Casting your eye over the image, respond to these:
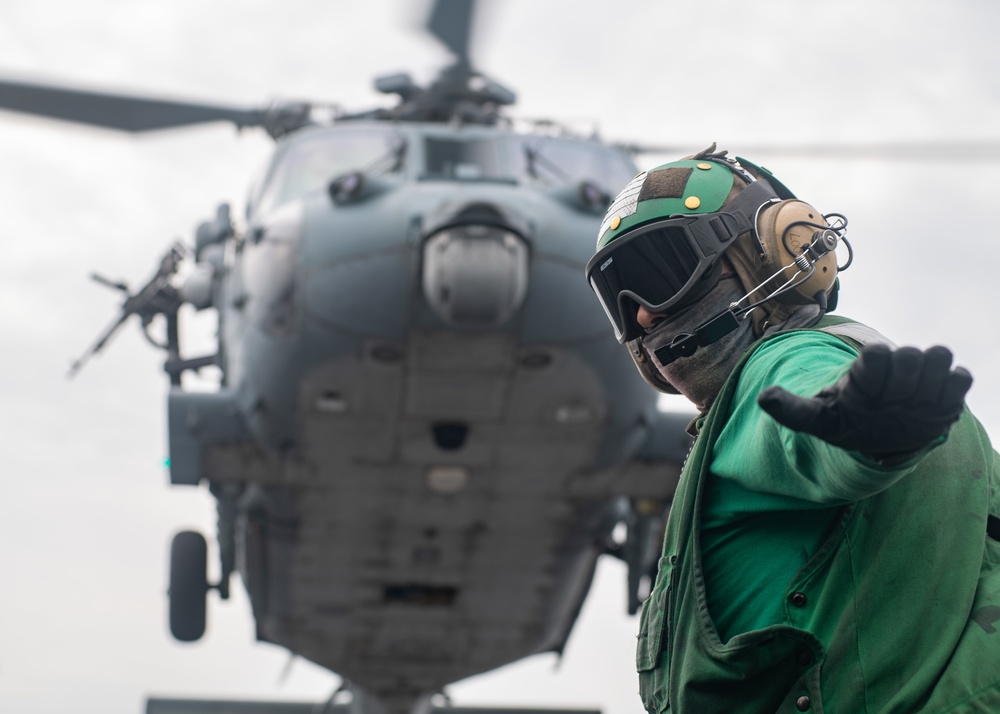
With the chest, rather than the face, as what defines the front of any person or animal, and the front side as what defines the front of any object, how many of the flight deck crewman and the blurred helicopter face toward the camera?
1

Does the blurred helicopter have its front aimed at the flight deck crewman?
yes

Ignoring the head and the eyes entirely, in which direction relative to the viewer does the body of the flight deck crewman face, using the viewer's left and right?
facing to the left of the viewer

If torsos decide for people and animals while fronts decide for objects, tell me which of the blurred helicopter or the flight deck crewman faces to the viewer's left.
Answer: the flight deck crewman

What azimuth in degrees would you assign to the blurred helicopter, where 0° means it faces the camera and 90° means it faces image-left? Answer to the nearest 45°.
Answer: approximately 0°

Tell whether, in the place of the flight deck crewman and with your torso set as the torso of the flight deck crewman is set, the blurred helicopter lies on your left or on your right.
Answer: on your right
